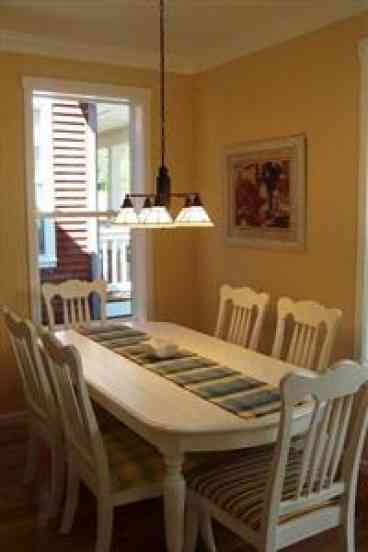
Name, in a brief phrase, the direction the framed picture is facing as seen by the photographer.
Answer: facing the viewer and to the left of the viewer

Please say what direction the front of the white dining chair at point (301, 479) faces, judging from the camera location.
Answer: facing away from the viewer and to the left of the viewer

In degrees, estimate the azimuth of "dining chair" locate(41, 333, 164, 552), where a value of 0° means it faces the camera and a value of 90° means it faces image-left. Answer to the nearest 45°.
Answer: approximately 225°

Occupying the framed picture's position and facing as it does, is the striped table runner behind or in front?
in front

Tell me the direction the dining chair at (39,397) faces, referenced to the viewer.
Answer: facing away from the viewer and to the right of the viewer

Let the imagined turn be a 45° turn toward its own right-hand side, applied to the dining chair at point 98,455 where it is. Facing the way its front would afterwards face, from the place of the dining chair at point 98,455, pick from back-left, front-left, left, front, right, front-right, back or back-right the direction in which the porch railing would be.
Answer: left

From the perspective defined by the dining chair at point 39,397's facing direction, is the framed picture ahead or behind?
ahead

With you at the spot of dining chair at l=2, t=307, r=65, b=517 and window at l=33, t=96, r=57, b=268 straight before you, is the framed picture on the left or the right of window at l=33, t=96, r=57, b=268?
right

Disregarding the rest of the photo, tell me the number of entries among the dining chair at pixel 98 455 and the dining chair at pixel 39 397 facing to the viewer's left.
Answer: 0

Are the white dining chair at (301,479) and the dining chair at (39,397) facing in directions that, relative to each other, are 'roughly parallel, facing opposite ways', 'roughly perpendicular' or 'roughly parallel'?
roughly perpendicular

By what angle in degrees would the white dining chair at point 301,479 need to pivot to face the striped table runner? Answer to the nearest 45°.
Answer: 0° — it already faces it

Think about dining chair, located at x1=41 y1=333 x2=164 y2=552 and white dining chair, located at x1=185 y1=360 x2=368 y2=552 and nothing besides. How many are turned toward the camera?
0

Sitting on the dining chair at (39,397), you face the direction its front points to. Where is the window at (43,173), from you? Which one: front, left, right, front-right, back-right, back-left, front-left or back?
front-left

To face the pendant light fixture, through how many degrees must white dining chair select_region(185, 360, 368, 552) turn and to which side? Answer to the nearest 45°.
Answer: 0° — it already faces it
